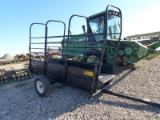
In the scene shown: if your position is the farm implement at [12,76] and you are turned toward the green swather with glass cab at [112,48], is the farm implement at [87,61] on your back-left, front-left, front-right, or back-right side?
front-right

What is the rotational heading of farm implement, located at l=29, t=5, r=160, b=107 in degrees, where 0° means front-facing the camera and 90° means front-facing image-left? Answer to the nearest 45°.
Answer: approximately 315°

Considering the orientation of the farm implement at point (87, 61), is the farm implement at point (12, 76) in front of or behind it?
behind
